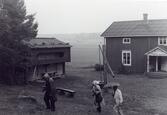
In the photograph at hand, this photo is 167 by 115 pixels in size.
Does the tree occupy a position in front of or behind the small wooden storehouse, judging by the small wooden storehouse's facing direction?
in front

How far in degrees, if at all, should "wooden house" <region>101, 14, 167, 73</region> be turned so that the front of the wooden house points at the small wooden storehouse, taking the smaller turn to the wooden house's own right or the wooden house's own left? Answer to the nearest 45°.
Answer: approximately 45° to the wooden house's own right

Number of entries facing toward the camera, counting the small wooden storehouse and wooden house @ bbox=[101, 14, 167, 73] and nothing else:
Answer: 2

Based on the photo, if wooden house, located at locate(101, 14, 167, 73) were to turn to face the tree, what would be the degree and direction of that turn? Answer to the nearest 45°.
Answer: approximately 45° to its right

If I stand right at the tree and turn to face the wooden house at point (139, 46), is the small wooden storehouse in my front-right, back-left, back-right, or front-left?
front-left

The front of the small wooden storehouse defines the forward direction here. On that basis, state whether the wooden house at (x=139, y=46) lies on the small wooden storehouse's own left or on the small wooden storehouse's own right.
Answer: on the small wooden storehouse's own left

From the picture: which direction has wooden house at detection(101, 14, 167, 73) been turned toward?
toward the camera

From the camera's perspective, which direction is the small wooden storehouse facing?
toward the camera

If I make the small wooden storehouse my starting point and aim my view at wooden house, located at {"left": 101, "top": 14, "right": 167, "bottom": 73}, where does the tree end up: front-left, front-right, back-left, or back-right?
back-right
